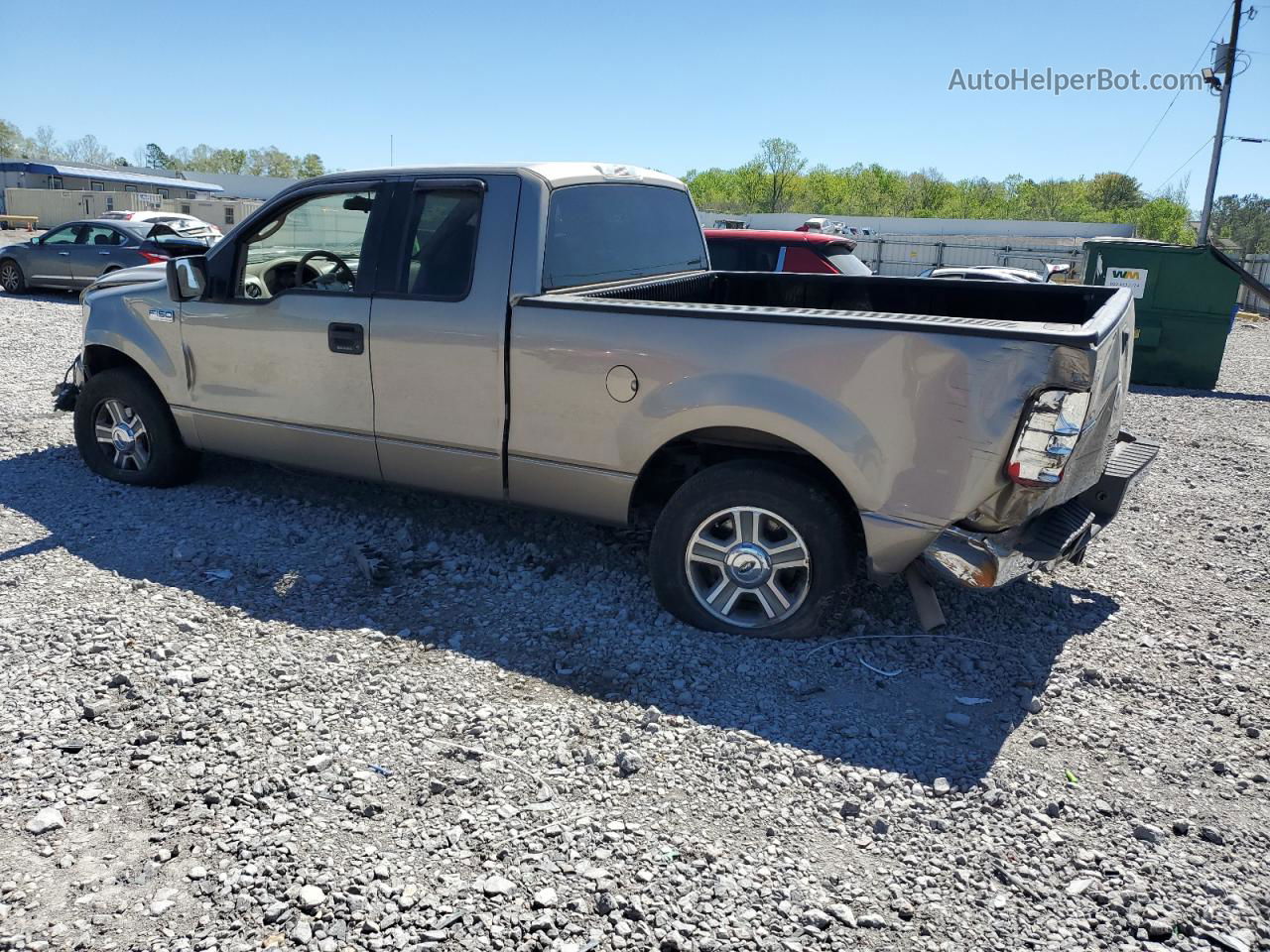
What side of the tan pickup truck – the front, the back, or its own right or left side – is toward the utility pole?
right

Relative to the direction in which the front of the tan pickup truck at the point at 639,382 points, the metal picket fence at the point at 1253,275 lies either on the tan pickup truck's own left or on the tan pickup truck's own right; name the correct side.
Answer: on the tan pickup truck's own right

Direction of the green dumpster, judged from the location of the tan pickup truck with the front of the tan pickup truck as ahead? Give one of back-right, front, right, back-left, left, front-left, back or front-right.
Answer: right

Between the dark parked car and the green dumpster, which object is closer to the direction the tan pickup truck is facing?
the dark parked car

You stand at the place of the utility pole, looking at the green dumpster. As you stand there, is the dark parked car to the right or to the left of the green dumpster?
right

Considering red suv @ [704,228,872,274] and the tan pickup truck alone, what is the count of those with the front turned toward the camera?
0

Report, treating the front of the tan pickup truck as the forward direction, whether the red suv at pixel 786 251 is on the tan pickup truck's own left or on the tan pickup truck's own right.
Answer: on the tan pickup truck's own right

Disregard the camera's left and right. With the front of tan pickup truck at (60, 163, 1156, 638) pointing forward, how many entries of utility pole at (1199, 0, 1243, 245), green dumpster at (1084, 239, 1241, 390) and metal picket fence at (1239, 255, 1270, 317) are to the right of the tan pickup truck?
3

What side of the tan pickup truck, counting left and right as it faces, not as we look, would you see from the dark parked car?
front

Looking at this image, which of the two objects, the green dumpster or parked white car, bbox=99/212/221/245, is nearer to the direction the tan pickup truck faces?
the parked white car

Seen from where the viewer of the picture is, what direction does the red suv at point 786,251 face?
facing away from the viewer and to the left of the viewer

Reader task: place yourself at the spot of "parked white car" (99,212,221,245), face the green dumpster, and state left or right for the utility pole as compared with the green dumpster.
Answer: left

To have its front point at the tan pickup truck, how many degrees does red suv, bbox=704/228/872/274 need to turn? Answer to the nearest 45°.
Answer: approximately 135° to its left

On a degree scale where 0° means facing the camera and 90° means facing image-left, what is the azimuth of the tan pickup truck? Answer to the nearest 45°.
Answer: approximately 135°
